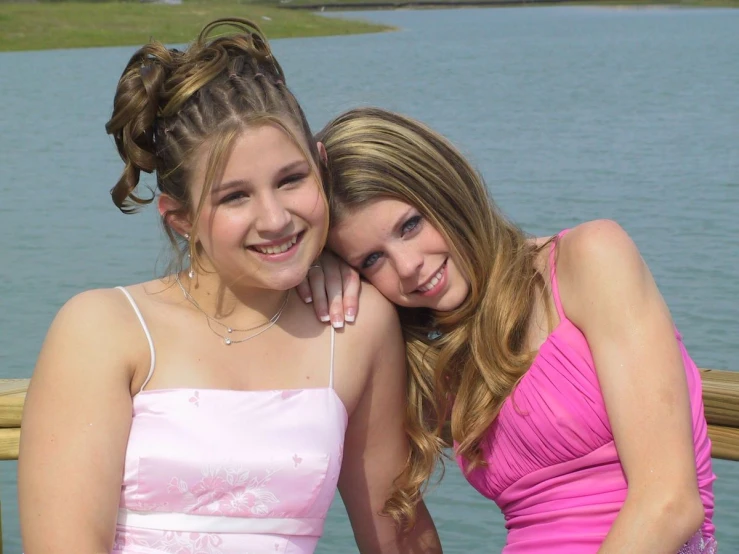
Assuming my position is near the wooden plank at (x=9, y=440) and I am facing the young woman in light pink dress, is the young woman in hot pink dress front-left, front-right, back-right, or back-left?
front-left

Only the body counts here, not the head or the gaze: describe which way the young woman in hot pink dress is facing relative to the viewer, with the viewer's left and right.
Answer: facing the viewer and to the left of the viewer

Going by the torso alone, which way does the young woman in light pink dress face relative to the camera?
toward the camera

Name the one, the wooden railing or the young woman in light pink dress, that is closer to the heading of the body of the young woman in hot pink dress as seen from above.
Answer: the young woman in light pink dress

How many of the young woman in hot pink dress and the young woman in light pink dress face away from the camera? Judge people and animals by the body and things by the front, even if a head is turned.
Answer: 0

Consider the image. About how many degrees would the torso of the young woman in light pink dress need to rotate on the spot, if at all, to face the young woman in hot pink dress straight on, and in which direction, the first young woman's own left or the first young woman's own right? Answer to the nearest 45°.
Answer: approximately 90° to the first young woman's own left

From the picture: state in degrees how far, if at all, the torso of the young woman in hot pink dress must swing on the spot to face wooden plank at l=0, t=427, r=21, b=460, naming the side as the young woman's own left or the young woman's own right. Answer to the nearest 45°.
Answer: approximately 45° to the young woman's own right

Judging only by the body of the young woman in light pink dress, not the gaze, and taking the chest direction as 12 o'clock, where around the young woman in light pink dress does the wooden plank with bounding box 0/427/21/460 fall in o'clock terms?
The wooden plank is roughly at 4 o'clock from the young woman in light pink dress.
